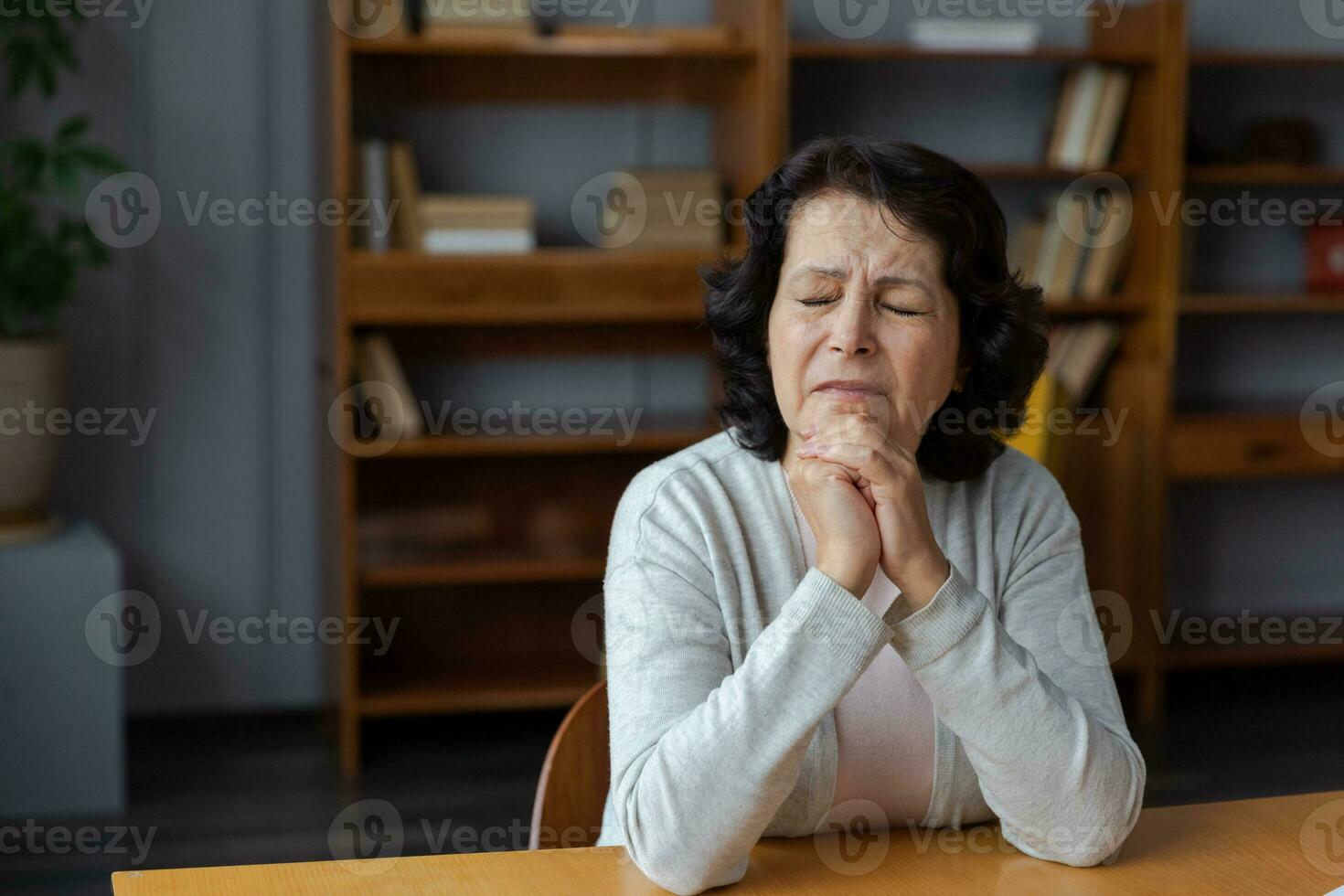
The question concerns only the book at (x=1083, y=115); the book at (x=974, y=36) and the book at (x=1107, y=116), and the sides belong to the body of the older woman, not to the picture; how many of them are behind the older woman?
3

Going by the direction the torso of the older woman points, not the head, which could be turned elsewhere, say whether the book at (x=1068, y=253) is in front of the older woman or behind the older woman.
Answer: behind

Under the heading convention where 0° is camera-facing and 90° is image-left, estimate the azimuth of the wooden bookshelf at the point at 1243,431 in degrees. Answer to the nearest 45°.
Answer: approximately 0°

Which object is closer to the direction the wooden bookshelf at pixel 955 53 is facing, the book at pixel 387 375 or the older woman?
the older woman

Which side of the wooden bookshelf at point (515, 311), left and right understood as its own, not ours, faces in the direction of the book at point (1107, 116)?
left

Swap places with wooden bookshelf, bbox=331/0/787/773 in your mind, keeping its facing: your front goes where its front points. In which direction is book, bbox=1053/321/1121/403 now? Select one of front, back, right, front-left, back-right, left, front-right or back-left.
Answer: left

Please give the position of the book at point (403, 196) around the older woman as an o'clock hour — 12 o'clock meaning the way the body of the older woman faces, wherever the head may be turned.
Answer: The book is roughly at 5 o'clock from the older woman.

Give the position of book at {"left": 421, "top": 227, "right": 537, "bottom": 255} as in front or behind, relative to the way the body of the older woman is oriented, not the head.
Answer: behind
